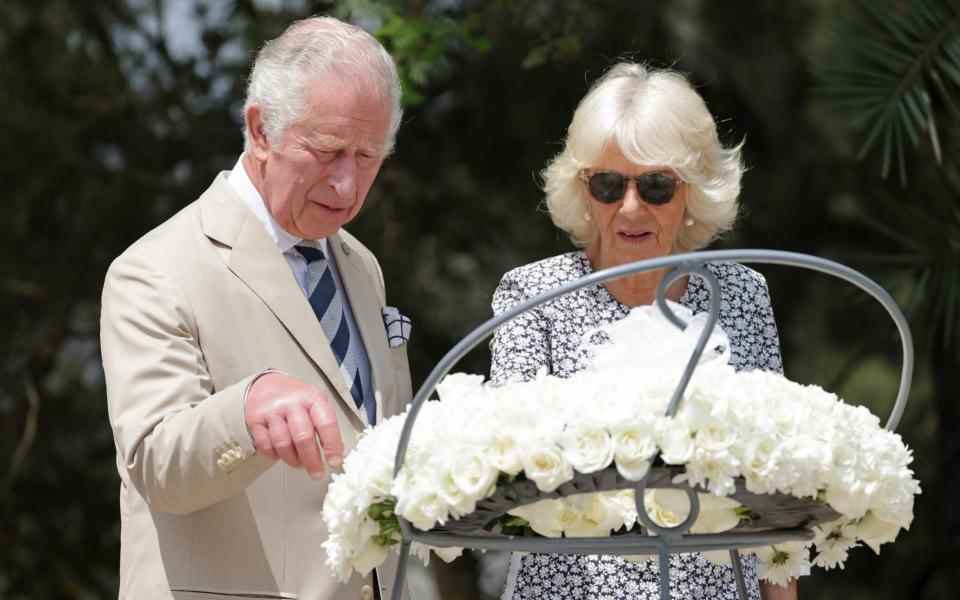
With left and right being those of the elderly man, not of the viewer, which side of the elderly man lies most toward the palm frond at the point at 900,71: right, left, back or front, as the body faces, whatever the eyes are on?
left

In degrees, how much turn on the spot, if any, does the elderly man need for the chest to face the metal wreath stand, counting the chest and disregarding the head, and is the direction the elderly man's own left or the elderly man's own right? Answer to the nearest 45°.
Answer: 0° — they already face it

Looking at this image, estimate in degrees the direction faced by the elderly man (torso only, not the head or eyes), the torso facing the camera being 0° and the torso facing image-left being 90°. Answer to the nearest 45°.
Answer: approximately 315°

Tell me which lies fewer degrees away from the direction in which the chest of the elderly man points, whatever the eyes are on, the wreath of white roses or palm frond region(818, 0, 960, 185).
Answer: the wreath of white roses

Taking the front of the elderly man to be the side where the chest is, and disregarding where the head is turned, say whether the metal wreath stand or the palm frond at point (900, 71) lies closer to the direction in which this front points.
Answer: the metal wreath stand
